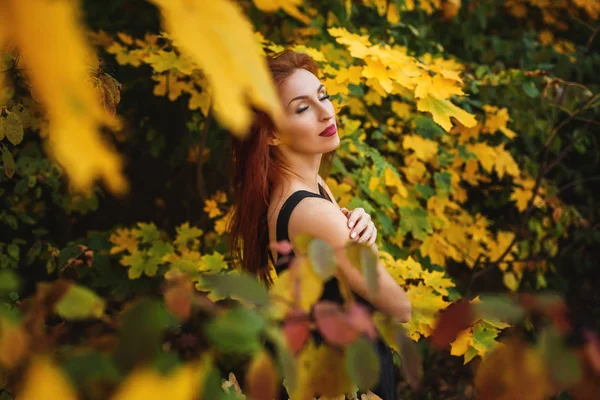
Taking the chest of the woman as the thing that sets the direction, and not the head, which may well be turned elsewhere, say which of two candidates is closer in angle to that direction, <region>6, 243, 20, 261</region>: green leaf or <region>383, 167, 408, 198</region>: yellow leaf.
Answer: the yellow leaf

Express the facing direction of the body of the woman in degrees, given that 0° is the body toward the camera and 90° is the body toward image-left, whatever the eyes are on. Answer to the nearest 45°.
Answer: approximately 270°

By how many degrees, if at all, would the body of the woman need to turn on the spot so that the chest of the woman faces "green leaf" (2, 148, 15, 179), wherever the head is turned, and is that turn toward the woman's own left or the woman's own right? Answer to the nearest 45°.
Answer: approximately 180°
